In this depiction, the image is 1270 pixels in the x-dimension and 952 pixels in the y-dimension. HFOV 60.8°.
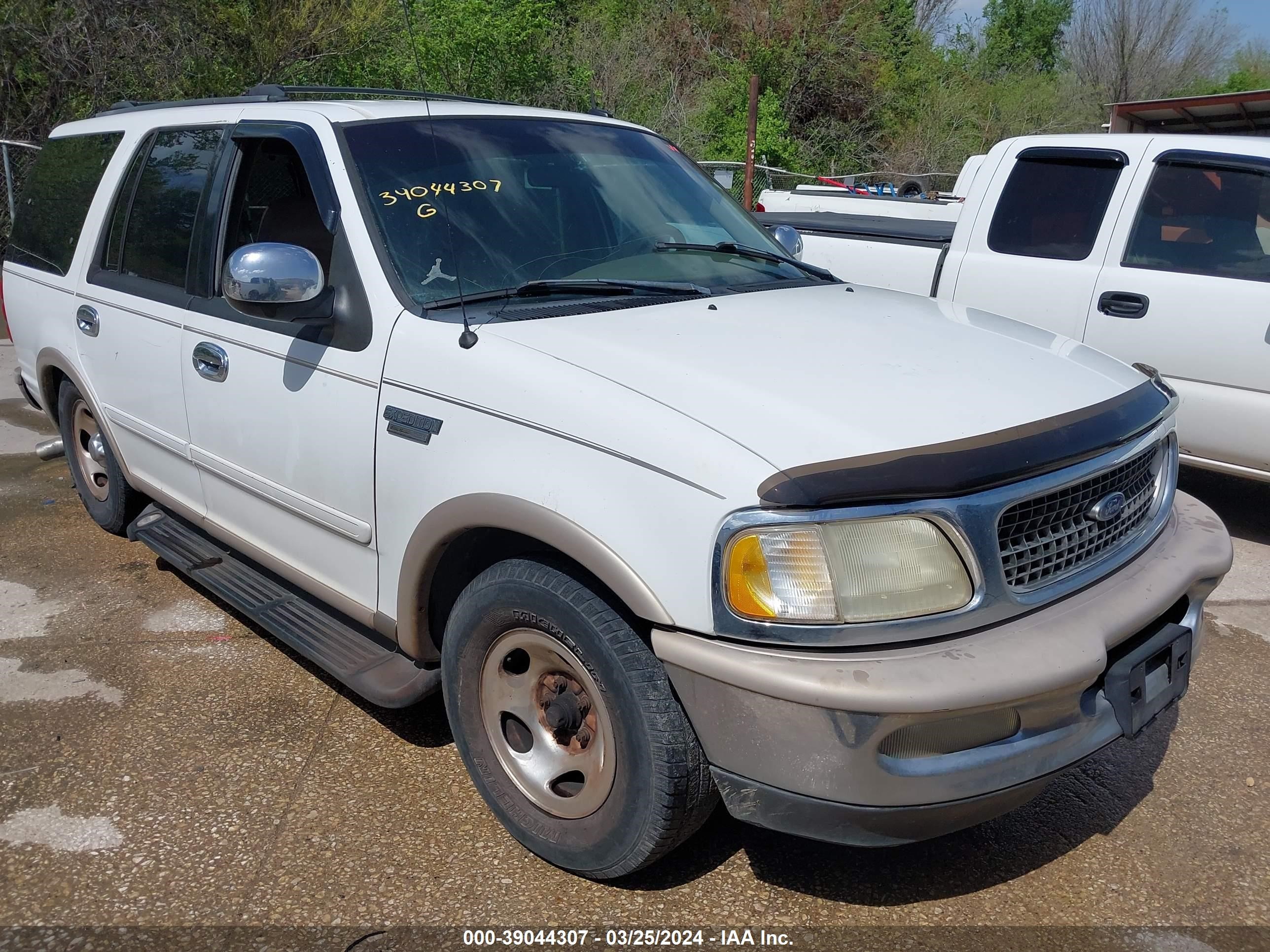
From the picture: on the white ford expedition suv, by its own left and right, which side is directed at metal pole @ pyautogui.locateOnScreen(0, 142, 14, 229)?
back

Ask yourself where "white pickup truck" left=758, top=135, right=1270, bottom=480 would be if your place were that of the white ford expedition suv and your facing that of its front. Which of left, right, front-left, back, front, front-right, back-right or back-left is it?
left

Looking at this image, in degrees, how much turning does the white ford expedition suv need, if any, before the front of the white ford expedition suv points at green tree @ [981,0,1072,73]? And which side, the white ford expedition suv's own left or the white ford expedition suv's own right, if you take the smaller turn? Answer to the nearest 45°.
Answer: approximately 135° to the white ford expedition suv's own left

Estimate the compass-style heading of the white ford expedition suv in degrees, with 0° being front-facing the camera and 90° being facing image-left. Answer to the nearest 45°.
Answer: approximately 315°

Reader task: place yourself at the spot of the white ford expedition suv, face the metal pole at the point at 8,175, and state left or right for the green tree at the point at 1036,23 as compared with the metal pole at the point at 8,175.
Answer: right
